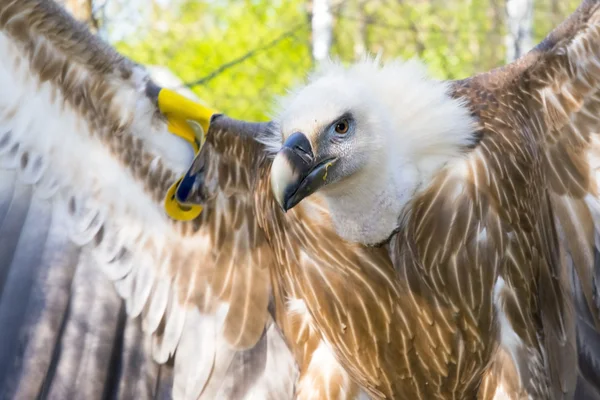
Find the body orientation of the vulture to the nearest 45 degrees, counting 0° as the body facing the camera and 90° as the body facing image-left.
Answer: approximately 45°
